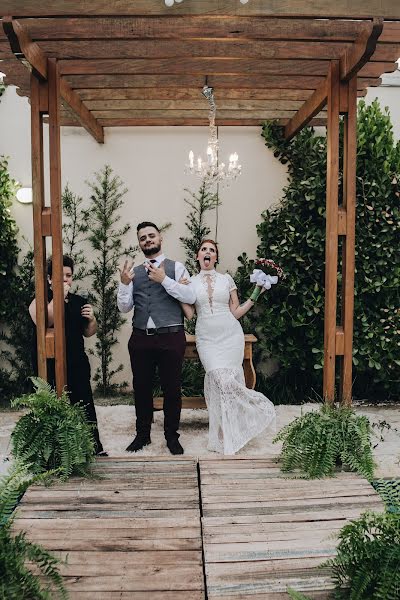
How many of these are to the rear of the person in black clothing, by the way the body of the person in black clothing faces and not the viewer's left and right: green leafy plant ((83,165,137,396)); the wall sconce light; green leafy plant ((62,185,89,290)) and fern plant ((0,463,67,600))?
3

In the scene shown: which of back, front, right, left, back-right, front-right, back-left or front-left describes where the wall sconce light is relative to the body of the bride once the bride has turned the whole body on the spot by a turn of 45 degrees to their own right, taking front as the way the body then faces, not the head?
right

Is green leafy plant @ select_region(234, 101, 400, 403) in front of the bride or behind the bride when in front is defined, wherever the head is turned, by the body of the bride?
behind

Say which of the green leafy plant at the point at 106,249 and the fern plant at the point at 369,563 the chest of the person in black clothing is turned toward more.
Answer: the fern plant

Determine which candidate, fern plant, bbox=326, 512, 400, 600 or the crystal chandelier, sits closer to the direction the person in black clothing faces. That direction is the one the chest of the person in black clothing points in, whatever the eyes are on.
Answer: the fern plant

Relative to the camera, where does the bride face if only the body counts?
toward the camera

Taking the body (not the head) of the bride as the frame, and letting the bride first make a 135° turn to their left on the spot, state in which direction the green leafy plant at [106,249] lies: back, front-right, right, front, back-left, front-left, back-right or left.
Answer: left

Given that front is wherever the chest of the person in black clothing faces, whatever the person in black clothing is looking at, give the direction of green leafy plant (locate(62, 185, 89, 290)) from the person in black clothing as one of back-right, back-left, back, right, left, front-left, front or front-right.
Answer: back

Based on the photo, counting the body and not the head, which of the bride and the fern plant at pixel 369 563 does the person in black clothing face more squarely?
the fern plant

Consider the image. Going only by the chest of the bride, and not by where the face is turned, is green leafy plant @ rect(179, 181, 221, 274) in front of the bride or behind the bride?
behind

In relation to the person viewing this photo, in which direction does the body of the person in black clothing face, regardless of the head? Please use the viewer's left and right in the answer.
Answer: facing the viewer

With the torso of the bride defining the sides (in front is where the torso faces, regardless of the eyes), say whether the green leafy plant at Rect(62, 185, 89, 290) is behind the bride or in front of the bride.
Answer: behind

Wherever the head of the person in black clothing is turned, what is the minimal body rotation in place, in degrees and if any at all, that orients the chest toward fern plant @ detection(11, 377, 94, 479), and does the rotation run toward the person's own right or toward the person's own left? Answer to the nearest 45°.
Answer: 0° — they already face it

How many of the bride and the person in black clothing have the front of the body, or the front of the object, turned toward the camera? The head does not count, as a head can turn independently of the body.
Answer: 2
